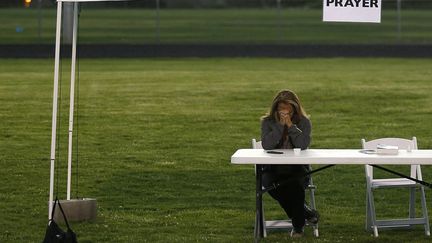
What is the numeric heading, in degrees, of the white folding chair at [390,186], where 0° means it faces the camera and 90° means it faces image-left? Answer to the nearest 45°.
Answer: approximately 0°

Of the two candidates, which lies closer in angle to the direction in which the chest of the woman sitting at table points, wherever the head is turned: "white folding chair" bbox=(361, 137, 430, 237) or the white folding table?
the white folding table

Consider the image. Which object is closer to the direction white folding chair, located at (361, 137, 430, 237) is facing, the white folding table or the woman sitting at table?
the white folding table

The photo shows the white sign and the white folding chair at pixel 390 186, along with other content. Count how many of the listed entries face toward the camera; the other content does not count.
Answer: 2

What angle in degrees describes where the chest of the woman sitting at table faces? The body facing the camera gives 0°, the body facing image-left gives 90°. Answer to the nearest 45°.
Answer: approximately 0°

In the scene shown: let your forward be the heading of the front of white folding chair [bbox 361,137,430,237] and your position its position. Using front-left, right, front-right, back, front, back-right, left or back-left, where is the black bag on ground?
front-right

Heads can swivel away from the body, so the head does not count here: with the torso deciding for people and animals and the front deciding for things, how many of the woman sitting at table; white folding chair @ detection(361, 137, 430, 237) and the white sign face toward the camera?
3
